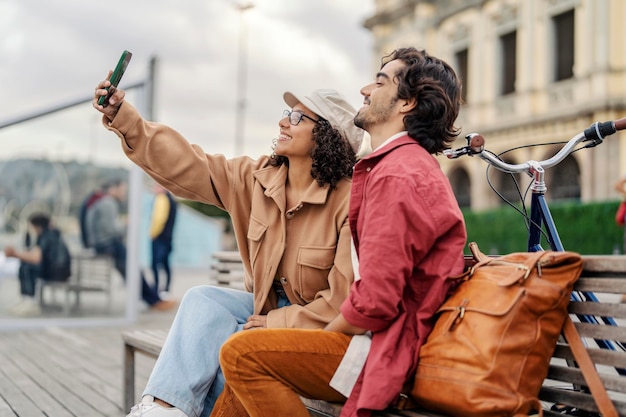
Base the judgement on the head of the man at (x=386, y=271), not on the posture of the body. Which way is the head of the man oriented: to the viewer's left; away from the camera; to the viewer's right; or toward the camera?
to the viewer's left

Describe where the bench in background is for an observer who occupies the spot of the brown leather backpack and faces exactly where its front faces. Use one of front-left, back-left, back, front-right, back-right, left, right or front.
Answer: right

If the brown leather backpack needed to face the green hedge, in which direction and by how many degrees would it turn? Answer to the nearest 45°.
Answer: approximately 135° to its right

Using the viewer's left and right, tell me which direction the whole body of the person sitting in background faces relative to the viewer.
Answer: facing to the left of the viewer

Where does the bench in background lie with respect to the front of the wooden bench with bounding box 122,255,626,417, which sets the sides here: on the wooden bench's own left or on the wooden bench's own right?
on the wooden bench's own right

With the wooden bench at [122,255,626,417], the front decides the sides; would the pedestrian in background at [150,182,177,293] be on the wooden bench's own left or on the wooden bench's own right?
on the wooden bench's own right

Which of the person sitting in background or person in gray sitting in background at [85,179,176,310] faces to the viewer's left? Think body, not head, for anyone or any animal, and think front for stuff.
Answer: the person sitting in background

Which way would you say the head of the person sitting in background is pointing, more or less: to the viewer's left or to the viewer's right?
to the viewer's left

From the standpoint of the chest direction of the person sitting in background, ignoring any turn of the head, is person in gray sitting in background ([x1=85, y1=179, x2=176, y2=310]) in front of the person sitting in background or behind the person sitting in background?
behind

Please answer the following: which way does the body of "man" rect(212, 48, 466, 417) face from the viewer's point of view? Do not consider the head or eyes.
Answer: to the viewer's left

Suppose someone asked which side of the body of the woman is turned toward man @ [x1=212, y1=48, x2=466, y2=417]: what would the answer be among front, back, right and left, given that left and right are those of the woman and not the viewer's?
left

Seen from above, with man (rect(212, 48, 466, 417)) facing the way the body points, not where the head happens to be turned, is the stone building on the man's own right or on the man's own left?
on the man's own right
